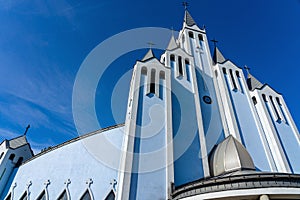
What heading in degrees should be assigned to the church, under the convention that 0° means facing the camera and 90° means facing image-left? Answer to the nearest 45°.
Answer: approximately 315°
